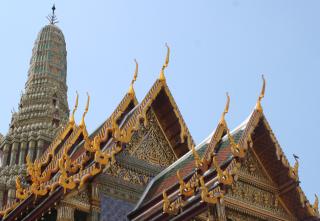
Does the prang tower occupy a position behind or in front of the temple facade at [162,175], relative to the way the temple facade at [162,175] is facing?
behind
